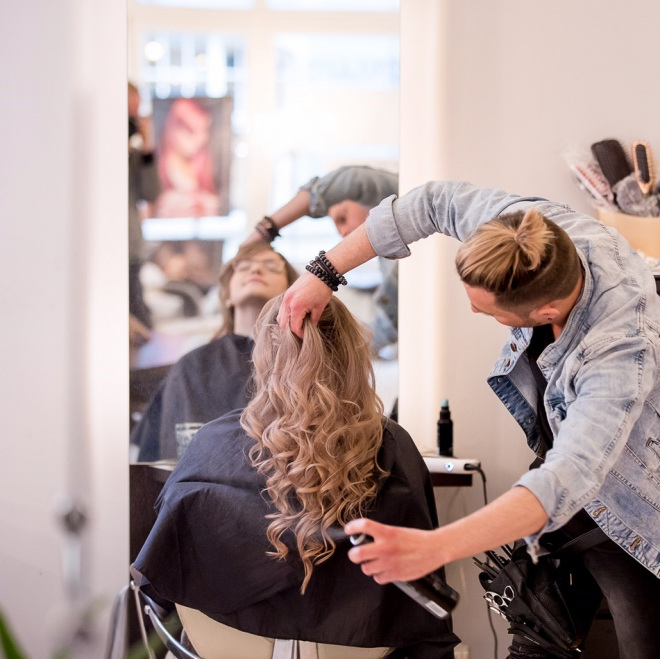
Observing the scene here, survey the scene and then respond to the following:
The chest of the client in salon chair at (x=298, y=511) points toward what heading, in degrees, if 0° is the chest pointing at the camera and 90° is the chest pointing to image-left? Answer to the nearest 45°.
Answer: approximately 180°

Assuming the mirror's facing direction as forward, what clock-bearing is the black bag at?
The black bag is roughly at 11 o'clock from the mirror.

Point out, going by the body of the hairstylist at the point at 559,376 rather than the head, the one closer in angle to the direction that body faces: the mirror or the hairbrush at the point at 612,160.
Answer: the mirror

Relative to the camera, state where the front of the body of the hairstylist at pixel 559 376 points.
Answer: to the viewer's left

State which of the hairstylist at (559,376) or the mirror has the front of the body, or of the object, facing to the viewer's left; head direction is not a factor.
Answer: the hairstylist

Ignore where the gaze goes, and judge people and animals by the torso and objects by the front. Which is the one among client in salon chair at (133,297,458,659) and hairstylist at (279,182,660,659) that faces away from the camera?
the client in salon chair

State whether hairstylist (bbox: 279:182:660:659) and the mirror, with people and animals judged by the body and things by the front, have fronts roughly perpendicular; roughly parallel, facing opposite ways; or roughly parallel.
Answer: roughly perpendicular
